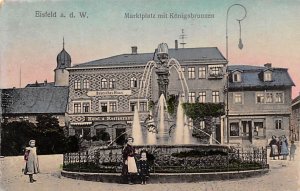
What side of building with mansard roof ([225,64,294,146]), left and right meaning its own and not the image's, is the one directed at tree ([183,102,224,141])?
right

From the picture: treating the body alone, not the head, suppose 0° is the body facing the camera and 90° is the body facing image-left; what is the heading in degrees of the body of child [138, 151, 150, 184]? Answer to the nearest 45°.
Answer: approximately 0°

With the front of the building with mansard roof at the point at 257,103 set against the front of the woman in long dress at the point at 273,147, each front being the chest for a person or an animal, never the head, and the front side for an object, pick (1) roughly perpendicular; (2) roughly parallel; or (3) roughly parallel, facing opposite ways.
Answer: roughly parallel

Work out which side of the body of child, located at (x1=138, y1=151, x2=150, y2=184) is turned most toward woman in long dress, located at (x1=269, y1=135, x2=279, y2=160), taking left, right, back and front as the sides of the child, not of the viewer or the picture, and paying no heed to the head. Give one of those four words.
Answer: left

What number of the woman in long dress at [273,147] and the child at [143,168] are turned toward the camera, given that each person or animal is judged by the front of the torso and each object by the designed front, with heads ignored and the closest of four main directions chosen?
2

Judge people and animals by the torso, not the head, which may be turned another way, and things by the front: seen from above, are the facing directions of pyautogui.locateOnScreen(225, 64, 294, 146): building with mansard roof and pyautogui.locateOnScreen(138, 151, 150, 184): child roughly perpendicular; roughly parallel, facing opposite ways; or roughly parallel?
roughly parallel

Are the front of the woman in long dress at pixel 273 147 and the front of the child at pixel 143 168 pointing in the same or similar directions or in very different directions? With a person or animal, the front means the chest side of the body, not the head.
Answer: same or similar directions

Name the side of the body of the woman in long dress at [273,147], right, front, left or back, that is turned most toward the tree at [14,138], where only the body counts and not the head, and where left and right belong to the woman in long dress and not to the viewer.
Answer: right

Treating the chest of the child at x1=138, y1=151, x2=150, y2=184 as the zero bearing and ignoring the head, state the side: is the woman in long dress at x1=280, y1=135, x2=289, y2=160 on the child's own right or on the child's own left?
on the child's own left

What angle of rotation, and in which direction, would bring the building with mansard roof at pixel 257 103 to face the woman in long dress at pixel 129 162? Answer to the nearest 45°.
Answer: approximately 45° to its right

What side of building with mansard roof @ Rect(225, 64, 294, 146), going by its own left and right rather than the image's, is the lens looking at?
front

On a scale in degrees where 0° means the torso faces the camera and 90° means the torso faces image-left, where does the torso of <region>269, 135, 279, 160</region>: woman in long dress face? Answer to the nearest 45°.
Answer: approximately 0°
